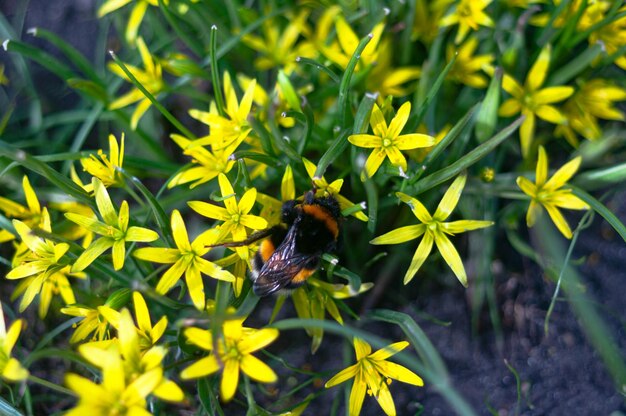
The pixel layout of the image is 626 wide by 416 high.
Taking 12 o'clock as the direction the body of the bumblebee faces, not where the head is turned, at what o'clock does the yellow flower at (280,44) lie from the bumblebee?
The yellow flower is roughly at 11 o'clock from the bumblebee.

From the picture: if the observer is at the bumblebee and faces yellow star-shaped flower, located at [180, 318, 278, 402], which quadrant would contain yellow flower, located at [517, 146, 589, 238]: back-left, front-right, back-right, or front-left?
back-left

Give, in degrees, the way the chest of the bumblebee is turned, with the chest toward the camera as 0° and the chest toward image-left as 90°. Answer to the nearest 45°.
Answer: approximately 225°

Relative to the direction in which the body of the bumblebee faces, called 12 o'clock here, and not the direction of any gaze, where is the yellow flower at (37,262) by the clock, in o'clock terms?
The yellow flower is roughly at 8 o'clock from the bumblebee.

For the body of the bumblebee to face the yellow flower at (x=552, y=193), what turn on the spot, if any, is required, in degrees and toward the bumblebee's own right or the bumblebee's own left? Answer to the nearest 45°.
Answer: approximately 45° to the bumblebee's own right
